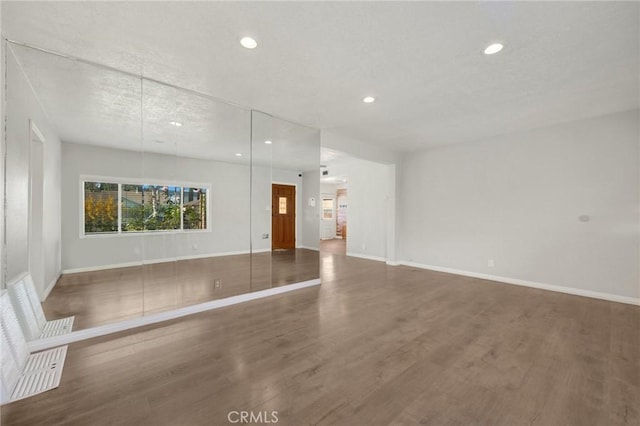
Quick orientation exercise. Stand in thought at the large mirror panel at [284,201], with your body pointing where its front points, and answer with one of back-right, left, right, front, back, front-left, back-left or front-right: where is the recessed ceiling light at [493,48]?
front

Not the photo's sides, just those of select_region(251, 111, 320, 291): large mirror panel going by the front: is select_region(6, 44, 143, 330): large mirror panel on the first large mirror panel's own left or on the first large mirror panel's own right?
on the first large mirror panel's own right

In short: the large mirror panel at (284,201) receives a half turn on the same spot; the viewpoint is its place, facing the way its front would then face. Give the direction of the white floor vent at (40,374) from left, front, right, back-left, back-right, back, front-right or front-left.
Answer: left

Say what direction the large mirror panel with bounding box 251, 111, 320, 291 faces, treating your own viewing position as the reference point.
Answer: facing the viewer and to the right of the viewer

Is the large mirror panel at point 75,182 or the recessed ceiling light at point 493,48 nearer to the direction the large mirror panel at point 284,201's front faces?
the recessed ceiling light

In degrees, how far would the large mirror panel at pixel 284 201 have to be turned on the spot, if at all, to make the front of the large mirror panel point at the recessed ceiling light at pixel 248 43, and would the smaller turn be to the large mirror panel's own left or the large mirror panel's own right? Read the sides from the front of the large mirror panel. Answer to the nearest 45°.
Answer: approximately 45° to the large mirror panel's own right

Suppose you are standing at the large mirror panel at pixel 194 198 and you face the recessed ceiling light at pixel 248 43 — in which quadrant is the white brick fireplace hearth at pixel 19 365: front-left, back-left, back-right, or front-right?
front-right

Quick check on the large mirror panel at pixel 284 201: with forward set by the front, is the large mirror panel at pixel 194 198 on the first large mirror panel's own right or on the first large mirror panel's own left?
on the first large mirror panel's own right
